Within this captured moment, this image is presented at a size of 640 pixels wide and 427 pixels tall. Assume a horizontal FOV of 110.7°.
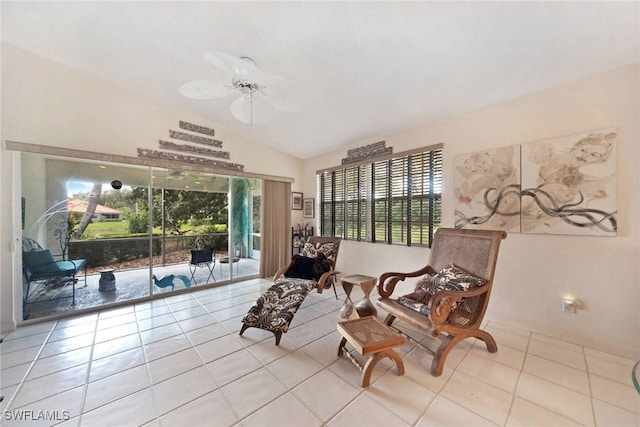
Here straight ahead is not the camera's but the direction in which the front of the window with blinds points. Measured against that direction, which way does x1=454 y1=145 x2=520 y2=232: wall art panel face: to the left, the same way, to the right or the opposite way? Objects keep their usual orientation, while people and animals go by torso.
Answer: the same way

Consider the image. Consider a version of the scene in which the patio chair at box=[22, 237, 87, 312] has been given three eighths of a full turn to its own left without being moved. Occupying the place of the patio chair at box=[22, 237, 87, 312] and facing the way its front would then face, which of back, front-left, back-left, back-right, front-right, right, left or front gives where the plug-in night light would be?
back

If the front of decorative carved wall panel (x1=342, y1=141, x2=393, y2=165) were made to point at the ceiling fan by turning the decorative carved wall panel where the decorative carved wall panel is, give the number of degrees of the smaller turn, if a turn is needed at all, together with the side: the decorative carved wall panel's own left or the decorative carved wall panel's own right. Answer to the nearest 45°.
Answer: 0° — it already faces it

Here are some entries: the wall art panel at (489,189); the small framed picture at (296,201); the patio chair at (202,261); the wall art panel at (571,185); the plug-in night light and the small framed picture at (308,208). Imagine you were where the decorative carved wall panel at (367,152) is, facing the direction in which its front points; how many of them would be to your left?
3

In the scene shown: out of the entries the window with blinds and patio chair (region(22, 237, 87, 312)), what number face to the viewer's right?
1

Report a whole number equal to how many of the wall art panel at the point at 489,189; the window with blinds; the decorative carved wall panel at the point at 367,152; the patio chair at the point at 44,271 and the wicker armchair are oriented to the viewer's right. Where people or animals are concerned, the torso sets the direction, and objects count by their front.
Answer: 1

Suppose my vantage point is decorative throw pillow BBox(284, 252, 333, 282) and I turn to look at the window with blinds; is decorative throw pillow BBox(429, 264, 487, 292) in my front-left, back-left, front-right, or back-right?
front-right

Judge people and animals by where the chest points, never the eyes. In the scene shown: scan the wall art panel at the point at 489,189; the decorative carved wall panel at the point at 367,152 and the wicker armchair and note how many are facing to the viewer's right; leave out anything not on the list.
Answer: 0

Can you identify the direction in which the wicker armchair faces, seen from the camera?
facing the viewer and to the left of the viewer

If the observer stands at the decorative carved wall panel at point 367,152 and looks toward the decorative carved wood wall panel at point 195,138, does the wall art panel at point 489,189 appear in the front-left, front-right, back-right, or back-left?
back-left

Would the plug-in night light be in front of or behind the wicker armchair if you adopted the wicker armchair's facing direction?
behind

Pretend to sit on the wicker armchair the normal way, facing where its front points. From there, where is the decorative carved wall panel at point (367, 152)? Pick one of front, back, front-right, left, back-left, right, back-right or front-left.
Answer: right

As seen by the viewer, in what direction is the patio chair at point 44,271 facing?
to the viewer's right

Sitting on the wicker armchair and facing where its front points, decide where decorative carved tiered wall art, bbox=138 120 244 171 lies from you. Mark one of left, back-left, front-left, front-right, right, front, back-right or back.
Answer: front-right

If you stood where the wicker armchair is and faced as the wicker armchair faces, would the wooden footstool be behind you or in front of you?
in front
